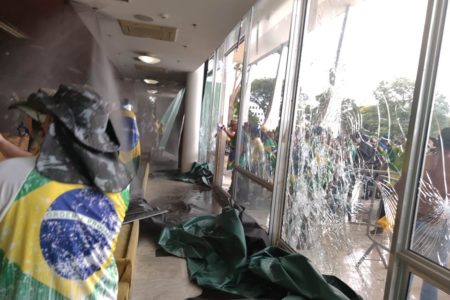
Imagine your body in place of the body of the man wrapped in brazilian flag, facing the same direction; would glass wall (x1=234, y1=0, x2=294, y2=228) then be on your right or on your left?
on your right

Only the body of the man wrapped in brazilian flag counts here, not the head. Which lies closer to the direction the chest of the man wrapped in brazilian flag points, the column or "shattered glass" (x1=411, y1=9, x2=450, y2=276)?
the column

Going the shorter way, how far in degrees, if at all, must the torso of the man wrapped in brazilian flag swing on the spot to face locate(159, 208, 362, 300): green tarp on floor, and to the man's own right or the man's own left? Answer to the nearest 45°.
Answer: approximately 90° to the man's own right
